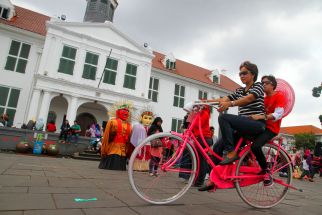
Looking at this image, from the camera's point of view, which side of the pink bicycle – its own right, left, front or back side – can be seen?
left

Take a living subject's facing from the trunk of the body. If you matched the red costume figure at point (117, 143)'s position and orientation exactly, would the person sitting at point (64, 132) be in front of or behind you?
behind

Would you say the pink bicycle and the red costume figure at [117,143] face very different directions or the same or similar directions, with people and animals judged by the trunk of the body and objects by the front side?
very different directions

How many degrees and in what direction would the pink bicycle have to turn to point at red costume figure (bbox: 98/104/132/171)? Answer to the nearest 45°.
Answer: approximately 45° to its right

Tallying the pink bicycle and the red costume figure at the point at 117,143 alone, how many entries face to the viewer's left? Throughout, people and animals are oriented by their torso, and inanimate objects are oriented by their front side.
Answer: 1
